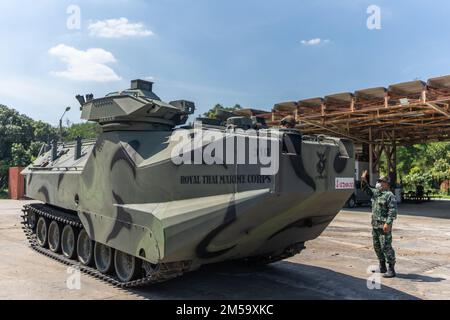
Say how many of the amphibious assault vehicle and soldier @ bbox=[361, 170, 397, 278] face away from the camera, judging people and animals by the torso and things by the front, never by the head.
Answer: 0

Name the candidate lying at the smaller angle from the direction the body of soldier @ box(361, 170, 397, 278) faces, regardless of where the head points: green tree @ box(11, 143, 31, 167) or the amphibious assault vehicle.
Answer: the amphibious assault vehicle

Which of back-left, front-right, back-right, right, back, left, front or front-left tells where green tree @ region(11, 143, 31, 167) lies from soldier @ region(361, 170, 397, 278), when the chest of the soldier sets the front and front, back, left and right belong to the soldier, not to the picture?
right

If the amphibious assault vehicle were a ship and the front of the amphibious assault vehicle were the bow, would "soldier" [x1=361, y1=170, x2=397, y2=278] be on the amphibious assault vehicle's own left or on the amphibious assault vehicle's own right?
on the amphibious assault vehicle's own left

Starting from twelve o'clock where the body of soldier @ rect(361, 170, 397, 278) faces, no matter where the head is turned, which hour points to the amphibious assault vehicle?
The amphibious assault vehicle is roughly at 12 o'clock from the soldier.

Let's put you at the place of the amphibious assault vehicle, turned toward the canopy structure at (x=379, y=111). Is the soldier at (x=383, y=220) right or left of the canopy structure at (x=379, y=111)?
right
